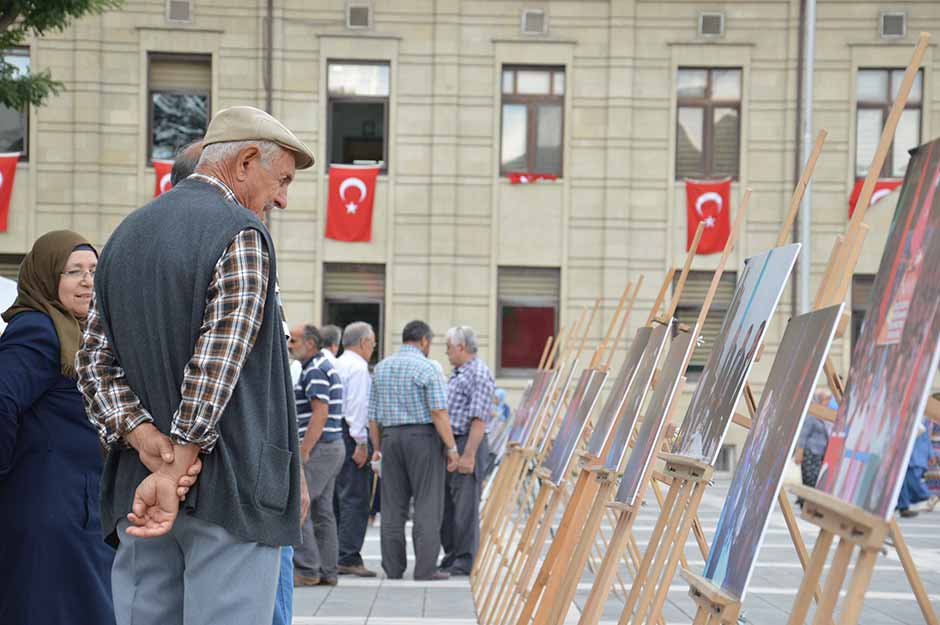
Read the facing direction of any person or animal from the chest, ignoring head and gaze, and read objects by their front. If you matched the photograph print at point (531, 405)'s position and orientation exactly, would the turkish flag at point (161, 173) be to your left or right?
on your right

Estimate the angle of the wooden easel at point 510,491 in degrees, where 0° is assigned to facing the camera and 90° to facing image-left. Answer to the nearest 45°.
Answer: approximately 90°

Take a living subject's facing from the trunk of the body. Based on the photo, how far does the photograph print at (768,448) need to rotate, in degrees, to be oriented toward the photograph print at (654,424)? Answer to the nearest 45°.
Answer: approximately 135° to its right

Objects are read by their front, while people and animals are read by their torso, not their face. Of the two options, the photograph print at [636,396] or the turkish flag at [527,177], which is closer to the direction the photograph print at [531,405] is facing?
the photograph print

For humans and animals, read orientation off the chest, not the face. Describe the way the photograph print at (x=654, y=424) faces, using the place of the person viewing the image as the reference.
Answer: facing to the left of the viewer

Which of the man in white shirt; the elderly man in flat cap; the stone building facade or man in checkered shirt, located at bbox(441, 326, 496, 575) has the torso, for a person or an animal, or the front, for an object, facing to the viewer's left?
the man in checkered shirt

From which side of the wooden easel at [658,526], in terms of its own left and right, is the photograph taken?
left
